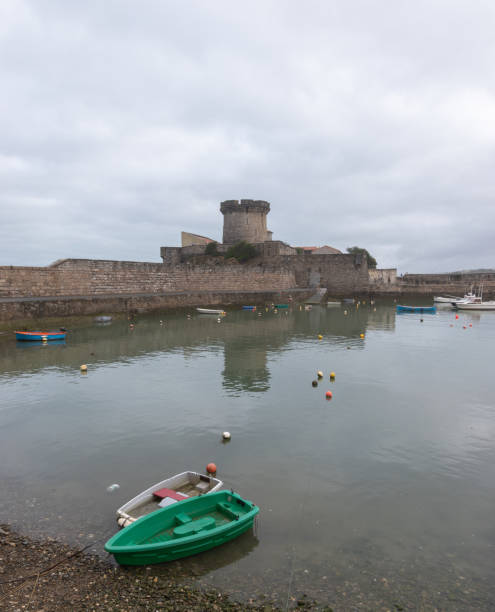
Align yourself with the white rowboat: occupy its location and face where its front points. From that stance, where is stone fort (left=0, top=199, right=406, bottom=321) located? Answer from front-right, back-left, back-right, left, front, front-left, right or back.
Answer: back-right

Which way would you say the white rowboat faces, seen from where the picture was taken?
facing the viewer and to the left of the viewer
